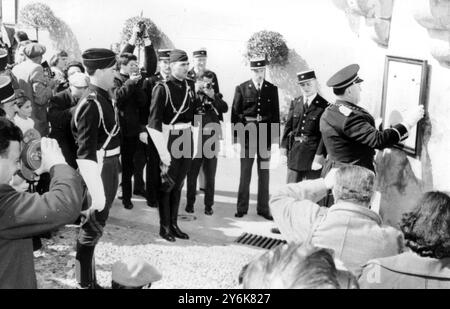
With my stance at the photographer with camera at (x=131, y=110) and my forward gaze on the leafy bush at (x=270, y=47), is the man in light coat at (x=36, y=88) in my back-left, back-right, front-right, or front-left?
back-left

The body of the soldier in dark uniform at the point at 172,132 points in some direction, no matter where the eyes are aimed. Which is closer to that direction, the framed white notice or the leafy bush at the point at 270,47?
the framed white notice

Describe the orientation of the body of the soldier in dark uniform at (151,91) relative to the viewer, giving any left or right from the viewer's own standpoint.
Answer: facing the viewer and to the right of the viewer

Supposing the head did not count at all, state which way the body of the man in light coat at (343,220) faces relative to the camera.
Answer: away from the camera

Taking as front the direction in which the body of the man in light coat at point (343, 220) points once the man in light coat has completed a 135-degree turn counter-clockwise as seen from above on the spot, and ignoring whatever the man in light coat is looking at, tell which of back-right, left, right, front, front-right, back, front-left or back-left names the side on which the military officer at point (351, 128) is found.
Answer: back-right

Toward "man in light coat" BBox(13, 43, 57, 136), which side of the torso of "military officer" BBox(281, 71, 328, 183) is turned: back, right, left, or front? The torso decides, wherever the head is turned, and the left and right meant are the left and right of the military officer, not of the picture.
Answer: right

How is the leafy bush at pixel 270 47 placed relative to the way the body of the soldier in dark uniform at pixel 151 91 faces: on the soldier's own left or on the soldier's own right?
on the soldier's own left

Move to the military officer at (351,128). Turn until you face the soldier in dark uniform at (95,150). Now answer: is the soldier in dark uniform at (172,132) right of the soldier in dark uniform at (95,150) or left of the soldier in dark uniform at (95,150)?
right

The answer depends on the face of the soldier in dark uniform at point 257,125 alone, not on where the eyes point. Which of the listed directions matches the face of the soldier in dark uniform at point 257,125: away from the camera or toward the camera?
toward the camera

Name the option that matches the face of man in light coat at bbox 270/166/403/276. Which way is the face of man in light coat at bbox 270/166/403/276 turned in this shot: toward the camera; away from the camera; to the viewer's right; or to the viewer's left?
away from the camera

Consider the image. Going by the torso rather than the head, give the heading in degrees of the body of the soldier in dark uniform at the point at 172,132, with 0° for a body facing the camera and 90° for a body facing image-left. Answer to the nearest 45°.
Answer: approximately 315°

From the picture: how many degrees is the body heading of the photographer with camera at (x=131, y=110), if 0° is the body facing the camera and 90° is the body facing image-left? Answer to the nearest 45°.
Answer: approximately 315°

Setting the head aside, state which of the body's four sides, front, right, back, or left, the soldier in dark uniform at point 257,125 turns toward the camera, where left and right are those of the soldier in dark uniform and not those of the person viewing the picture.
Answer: front
